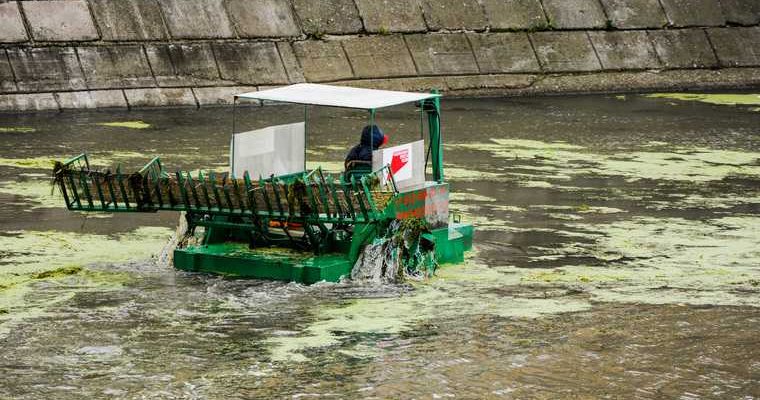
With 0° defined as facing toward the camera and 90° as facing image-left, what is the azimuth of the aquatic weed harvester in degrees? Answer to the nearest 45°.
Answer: approximately 45°
